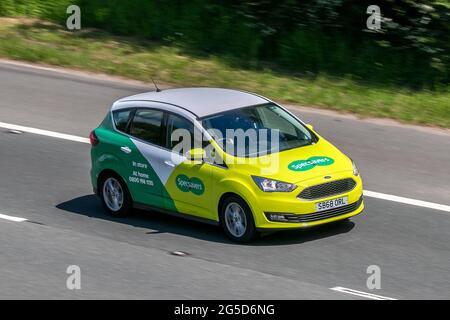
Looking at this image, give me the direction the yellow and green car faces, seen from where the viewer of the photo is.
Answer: facing the viewer and to the right of the viewer
